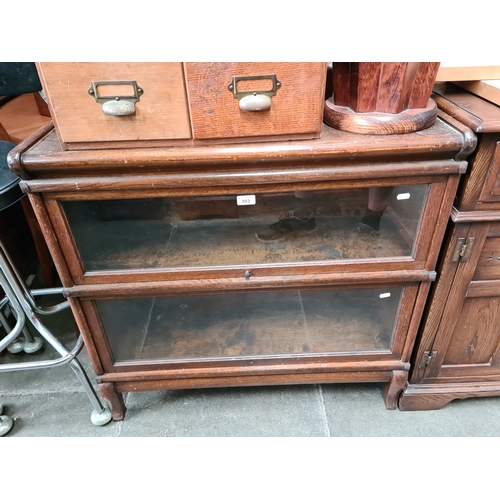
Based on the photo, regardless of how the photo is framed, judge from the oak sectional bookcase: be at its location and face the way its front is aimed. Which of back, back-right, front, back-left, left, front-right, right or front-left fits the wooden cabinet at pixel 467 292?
left

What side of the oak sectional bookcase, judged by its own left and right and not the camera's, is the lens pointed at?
front

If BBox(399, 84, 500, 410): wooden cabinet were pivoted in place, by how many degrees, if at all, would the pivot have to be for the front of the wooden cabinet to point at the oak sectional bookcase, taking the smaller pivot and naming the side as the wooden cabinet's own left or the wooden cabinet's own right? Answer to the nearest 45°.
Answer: approximately 45° to the wooden cabinet's own right

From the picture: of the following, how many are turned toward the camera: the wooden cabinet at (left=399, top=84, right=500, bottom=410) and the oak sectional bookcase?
2

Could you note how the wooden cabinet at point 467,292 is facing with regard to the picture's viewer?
facing the viewer

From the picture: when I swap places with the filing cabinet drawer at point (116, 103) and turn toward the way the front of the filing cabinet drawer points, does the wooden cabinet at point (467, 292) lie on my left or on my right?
on my left

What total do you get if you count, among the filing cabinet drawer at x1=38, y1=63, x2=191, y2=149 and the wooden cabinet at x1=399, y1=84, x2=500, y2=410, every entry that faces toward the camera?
2

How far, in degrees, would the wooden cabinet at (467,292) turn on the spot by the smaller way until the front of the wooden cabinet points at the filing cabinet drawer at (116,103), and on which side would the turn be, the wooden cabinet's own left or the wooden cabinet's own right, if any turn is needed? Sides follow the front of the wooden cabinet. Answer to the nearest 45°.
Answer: approximately 45° to the wooden cabinet's own right
